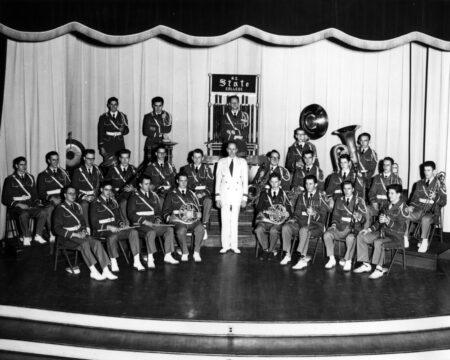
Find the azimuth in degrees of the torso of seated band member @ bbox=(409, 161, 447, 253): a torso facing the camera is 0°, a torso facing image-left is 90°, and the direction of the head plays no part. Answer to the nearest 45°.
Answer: approximately 45°

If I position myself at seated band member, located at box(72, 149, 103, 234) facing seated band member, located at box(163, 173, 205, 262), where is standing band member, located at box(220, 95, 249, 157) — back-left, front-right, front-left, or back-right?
front-left

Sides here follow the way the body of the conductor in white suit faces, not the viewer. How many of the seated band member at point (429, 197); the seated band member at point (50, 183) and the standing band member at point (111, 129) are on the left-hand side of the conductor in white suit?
1

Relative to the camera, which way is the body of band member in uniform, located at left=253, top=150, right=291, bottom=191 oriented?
toward the camera

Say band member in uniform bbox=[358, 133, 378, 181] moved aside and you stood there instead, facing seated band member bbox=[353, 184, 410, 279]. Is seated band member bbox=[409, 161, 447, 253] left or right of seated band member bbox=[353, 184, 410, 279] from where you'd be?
left

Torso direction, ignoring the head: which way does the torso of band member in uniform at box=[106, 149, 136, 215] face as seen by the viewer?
toward the camera

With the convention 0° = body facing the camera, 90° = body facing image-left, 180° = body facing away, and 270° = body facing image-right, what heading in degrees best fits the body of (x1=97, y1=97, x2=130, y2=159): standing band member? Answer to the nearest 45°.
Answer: approximately 0°

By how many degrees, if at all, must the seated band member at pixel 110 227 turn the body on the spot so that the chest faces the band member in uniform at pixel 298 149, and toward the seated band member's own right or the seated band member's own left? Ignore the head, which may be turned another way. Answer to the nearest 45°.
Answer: approximately 90° to the seated band member's own left

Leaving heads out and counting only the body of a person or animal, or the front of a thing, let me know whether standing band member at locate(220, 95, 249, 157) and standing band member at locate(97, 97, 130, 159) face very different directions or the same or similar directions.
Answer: same or similar directions

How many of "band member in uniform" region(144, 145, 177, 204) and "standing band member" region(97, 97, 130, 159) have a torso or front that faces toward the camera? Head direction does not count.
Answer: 2

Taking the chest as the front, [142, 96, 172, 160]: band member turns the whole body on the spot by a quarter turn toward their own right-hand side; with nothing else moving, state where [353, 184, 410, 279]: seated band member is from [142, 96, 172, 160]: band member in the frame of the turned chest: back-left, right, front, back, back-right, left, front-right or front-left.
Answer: back-left

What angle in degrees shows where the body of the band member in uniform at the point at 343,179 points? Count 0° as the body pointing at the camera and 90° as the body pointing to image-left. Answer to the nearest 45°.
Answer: approximately 0°
